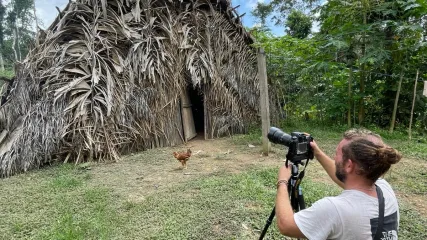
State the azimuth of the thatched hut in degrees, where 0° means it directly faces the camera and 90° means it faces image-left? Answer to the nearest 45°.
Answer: approximately 315°

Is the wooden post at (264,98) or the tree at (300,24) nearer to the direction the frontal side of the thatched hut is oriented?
the wooden post

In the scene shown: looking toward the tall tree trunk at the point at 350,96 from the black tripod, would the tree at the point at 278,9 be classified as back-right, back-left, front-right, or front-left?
front-left

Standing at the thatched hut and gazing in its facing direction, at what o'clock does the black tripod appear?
The black tripod is roughly at 1 o'clock from the thatched hut.

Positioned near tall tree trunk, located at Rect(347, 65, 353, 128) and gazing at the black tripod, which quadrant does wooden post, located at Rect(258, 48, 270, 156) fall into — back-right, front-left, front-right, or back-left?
front-right

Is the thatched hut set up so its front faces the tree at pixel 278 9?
no
